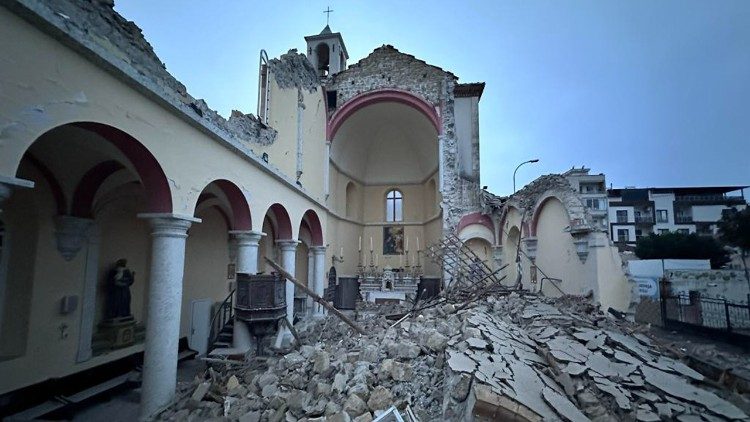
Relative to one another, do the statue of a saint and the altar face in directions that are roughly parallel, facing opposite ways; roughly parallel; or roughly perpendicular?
roughly perpendicular

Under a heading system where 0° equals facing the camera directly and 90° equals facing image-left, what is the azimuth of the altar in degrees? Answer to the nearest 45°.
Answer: approximately 0°

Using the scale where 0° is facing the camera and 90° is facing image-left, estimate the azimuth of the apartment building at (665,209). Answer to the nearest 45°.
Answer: approximately 0°

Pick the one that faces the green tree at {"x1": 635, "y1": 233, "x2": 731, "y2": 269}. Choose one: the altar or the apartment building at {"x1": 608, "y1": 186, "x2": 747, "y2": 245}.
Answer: the apartment building

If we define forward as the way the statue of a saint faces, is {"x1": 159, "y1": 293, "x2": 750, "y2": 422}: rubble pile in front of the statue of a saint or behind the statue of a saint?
in front

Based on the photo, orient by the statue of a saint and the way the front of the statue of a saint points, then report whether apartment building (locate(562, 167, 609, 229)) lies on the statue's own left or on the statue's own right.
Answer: on the statue's own left

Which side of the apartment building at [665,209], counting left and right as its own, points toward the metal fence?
front

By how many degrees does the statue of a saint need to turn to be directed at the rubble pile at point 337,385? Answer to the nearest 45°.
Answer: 0° — it already faces it

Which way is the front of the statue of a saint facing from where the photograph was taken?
facing the viewer and to the right of the viewer

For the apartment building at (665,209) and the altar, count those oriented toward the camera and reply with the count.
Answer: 2

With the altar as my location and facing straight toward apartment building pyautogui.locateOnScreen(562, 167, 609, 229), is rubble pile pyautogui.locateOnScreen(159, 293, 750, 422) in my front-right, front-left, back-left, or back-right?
back-right
